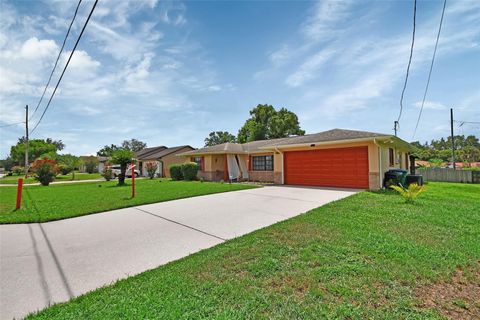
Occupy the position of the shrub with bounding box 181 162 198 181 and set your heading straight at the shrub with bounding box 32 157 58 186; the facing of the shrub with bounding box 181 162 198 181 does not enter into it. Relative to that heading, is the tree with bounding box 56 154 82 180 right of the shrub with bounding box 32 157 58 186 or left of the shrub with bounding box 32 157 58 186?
right

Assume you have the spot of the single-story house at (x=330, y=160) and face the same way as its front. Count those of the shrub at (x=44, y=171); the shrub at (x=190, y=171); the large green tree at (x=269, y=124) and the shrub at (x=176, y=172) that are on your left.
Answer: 0

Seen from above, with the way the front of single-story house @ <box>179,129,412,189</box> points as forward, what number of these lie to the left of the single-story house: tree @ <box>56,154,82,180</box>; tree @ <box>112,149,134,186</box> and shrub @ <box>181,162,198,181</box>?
0

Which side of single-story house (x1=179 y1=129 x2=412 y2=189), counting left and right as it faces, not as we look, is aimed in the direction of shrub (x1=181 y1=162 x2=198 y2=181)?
right

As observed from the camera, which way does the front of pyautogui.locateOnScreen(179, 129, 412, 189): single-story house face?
facing the viewer and to the left of the viewer

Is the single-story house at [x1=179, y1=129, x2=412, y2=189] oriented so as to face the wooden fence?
no

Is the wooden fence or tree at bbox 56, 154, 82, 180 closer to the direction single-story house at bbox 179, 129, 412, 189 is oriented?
the tree

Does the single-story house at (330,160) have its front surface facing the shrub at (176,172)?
no

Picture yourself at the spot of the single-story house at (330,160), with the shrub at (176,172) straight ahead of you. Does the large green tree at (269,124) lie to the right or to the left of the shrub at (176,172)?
right

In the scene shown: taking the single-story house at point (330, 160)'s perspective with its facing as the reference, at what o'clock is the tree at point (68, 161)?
The tree is roughly at 2 o'clock from the single-story house.

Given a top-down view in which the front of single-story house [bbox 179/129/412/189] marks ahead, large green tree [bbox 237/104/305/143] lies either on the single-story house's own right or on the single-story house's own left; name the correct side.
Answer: on the single-story house's own right

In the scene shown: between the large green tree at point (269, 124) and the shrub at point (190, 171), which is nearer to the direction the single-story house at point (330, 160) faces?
the shrub
